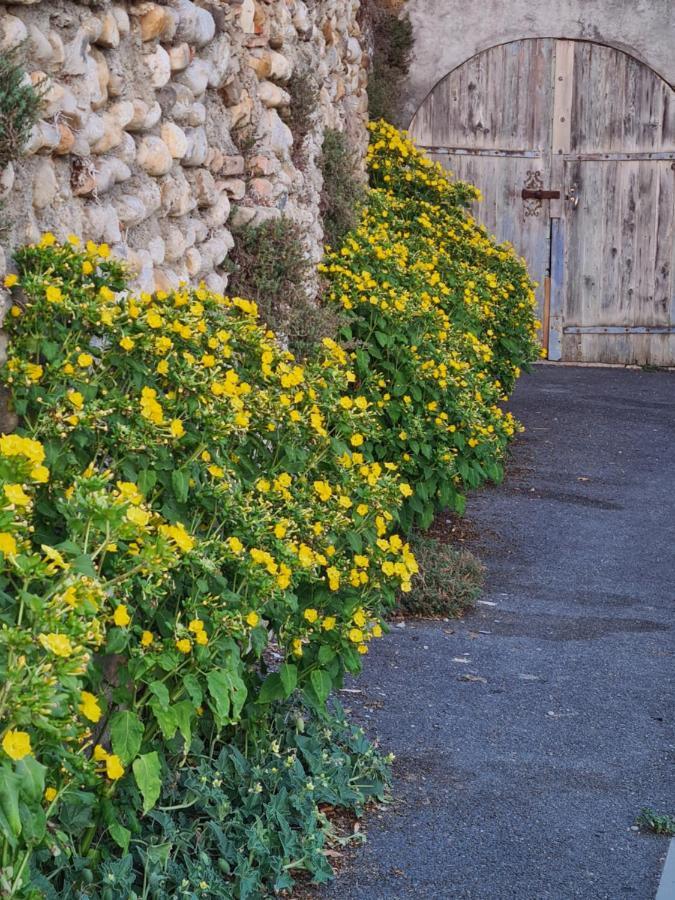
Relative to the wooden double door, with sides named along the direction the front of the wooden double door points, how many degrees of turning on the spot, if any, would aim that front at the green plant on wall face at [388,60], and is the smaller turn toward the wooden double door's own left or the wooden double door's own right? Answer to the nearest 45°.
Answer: approximately 90° to the wooden double door's own right

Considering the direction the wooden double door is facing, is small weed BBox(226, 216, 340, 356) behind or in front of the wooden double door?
in front

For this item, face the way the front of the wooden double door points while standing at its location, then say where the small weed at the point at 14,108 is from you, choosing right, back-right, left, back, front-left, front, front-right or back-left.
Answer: front

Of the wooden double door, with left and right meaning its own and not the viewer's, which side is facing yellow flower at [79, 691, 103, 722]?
front

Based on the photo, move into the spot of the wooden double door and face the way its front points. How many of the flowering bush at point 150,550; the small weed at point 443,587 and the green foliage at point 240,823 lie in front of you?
3

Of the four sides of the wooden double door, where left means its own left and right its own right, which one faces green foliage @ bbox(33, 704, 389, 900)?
front

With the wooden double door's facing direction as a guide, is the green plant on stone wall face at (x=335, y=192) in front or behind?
in front

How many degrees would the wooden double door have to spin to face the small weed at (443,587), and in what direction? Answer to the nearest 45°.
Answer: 0° — it already faces it

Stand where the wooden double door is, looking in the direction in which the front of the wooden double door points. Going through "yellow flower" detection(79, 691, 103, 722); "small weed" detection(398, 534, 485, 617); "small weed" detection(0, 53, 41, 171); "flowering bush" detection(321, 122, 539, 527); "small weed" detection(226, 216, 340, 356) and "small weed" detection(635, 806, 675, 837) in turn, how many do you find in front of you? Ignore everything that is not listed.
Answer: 6

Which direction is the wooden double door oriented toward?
toward the camera

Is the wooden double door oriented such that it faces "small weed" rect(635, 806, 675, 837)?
yes

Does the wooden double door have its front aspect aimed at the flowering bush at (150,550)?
yes
